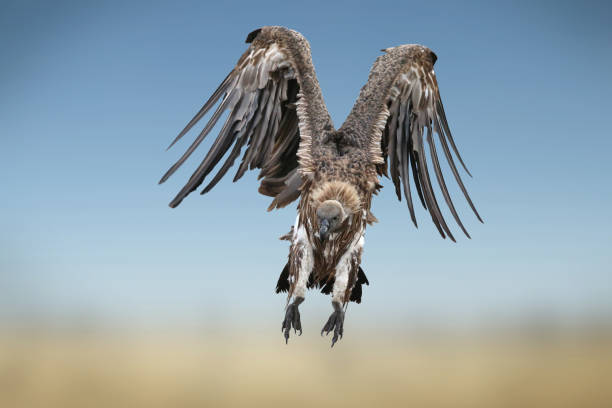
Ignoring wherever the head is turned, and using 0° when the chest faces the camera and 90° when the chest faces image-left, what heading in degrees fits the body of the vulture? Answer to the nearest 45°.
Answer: approximately 0°
